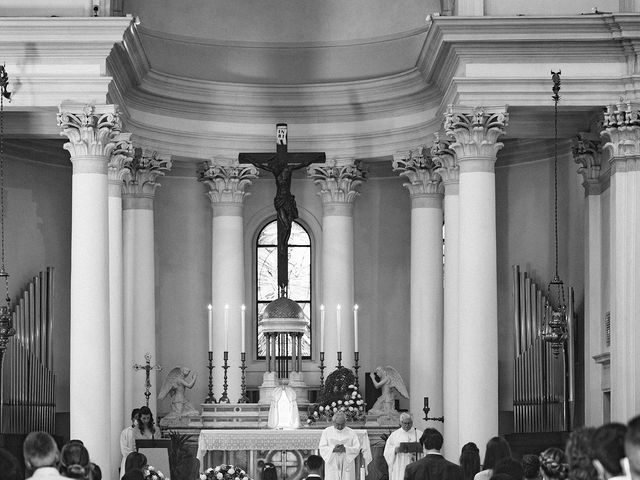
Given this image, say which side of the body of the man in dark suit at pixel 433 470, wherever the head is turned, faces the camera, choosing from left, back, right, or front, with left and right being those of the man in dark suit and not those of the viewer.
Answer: back

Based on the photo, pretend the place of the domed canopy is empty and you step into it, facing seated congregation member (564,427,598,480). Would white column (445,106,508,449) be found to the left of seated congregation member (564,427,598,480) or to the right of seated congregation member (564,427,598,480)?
left

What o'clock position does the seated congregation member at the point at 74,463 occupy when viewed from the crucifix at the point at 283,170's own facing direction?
The seated congregation member is roughly at 12 o'clock from the crucifix.

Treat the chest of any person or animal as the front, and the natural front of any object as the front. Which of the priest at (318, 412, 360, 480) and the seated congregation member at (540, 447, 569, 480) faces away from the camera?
the seated congregation member

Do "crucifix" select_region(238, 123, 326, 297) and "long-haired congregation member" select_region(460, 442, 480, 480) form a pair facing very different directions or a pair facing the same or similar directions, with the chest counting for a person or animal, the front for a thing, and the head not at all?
very different directions

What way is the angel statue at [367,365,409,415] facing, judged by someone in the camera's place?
facing to the left of the viewer

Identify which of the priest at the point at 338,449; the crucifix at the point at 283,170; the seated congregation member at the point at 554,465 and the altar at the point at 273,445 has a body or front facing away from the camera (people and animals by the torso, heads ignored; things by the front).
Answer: the seated congregation member

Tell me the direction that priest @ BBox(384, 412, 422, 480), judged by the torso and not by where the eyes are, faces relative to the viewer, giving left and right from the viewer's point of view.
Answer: facing the viewer and to the right of the viewer

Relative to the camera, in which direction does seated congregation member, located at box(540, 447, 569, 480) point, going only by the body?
away from the camera

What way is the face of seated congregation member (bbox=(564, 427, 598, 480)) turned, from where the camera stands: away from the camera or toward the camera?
away from the camera

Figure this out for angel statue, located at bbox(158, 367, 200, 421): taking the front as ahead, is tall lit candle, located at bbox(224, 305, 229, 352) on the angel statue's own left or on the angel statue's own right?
on the angel statue's own left

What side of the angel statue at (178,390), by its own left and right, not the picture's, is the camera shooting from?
right

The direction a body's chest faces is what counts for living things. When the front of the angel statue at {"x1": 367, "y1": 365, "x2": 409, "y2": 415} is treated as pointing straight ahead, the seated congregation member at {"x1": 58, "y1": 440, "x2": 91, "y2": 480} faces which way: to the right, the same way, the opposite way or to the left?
to the right

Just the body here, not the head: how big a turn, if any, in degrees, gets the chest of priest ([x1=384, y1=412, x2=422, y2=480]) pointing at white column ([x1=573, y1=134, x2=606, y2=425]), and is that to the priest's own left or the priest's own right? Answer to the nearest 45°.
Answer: approximately 90° to the priest's own left

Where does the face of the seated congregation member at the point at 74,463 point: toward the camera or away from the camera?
away from the camera

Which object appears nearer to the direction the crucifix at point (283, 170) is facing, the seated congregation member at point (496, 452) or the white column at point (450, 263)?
the seated congregation member

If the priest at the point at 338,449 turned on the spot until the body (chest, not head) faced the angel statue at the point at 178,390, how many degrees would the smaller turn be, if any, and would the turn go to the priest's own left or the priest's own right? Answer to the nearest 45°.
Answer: approximately 135° to the priest's own right

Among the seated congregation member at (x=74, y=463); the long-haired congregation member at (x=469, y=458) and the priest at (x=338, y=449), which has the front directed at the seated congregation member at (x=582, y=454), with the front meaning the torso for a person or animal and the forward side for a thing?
the priest

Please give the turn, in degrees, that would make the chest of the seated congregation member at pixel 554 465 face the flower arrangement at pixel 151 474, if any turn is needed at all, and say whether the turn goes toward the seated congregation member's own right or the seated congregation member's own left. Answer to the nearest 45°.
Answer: approximately 45° to the seated congregation member's own left

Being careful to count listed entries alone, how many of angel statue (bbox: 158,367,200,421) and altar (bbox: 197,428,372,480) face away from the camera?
0
